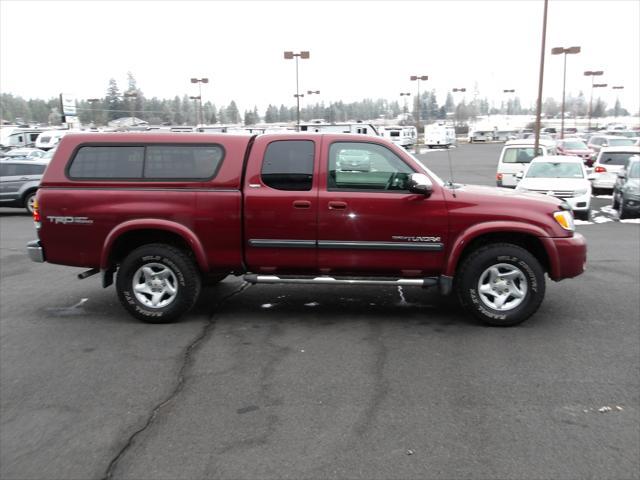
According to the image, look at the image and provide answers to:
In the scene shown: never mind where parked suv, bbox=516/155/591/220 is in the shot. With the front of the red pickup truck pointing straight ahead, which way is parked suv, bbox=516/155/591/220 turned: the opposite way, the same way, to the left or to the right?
to the right

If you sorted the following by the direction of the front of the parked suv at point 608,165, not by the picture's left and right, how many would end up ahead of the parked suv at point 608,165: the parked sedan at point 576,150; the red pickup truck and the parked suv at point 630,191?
1

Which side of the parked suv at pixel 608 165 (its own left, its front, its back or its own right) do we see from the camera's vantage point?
back

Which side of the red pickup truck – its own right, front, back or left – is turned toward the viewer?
right

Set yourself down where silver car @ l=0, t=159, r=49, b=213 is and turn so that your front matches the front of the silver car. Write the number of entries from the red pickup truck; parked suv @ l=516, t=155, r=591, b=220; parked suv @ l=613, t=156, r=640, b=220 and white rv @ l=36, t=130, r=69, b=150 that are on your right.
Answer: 1

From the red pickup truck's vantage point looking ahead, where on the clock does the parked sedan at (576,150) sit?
The parked sedan is roughly at 10 o'clock from the red pickup truck.

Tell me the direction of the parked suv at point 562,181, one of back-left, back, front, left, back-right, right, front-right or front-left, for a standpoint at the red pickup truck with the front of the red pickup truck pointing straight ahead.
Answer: front-left

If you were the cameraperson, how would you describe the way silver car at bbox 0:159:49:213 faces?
facing to the left of the viewer

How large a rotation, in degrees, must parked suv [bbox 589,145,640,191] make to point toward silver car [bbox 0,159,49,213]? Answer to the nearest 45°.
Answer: approximately 135° to its left

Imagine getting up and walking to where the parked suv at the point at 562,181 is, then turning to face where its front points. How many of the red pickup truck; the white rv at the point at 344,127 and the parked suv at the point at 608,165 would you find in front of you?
1

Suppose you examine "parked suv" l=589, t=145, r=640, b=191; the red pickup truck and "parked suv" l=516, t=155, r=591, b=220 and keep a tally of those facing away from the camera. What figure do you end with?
1

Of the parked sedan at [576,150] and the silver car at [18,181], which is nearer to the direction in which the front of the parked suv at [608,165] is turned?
the parked sedan

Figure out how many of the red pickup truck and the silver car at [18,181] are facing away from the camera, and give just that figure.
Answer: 0
